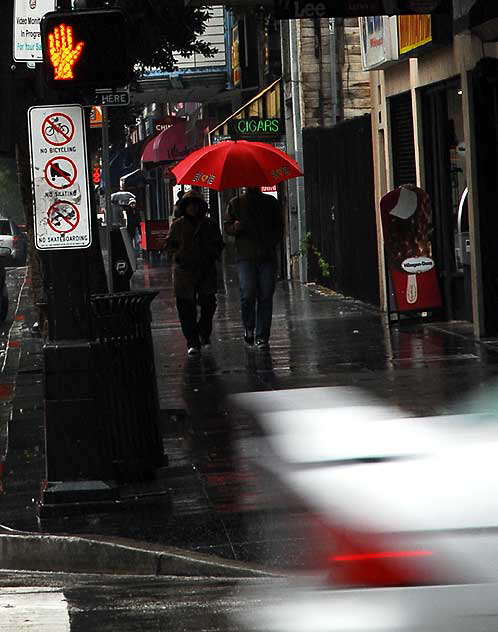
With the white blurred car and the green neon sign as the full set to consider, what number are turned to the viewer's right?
1

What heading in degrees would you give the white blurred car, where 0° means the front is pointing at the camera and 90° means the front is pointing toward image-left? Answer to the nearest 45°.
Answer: approximately 270°

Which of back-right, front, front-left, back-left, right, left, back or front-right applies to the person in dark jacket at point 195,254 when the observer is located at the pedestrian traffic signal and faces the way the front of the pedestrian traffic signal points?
back

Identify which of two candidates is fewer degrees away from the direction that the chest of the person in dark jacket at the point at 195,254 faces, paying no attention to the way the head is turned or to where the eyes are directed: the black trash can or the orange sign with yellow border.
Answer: the black trash can

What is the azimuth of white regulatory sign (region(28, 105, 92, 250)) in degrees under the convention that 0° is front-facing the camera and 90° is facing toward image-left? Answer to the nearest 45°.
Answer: approximately 0°

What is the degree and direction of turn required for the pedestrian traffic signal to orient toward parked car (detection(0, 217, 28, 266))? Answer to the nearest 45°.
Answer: approximately 180°

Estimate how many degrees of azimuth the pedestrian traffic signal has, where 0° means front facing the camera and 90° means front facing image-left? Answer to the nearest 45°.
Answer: approximately 0°
